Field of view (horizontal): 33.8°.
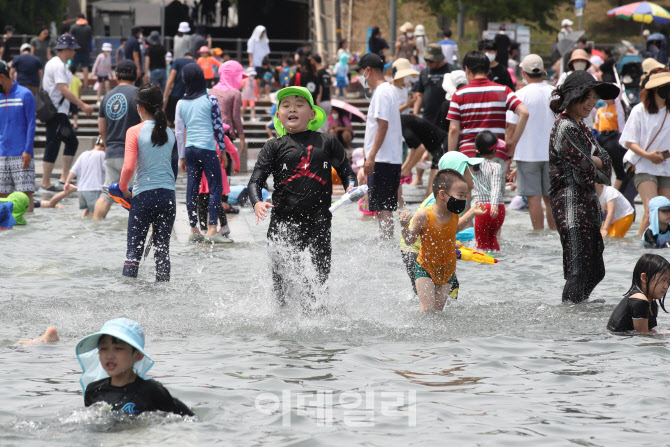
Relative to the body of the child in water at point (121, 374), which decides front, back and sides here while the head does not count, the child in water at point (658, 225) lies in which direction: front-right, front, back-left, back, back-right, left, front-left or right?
back

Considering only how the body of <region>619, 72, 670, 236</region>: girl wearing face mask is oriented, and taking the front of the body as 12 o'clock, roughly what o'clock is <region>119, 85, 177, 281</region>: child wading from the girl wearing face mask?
The child wading is roughly at 3 o'clock from the girl wearing face mask.

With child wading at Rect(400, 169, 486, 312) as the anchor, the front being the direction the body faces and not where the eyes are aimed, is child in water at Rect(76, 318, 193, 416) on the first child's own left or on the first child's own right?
on the first child's own right

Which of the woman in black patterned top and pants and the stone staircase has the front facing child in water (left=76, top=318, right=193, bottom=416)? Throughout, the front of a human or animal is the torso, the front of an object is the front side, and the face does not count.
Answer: the stone staircase
